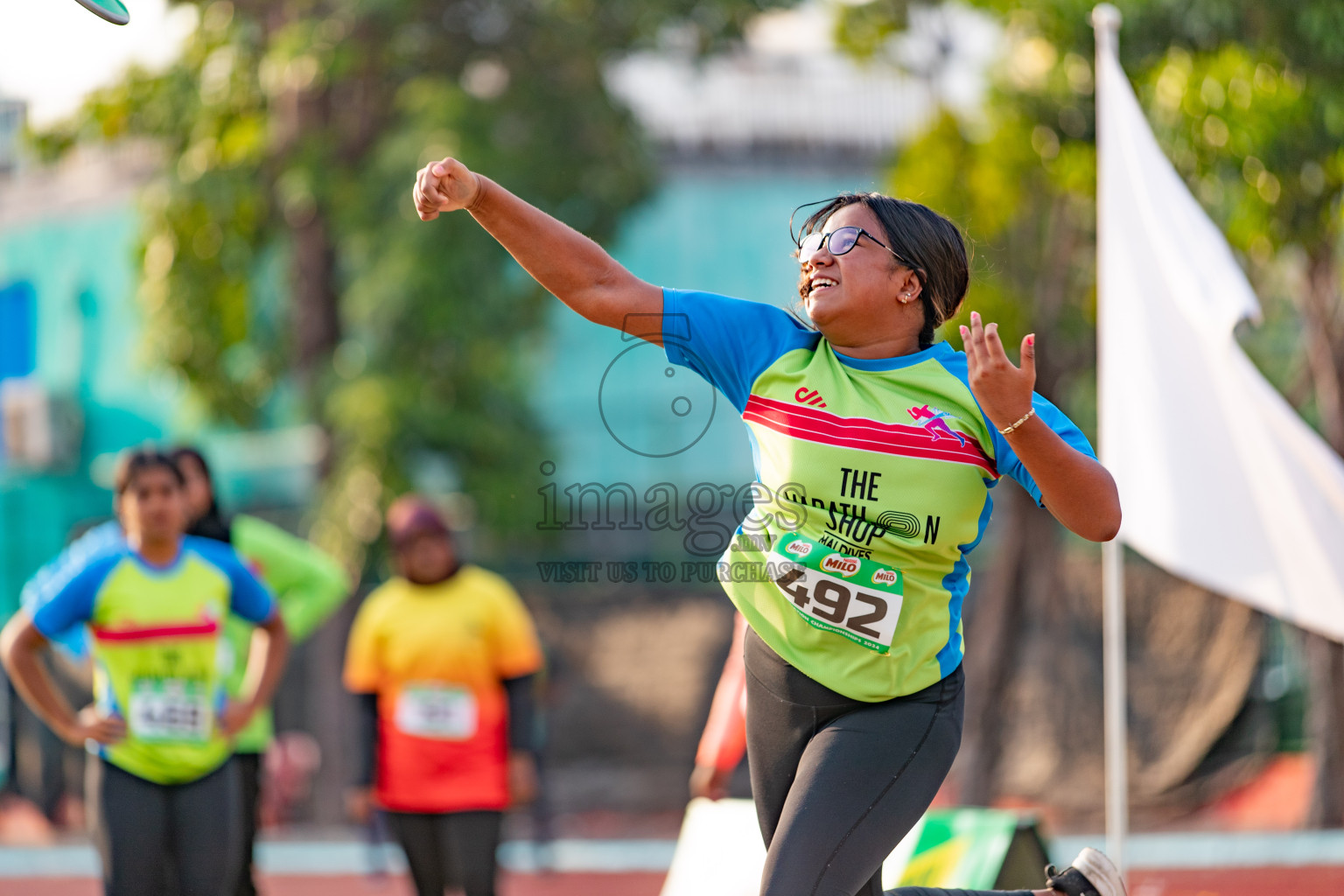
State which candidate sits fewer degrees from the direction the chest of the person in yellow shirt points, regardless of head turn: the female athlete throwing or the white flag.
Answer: the female athlete throwing

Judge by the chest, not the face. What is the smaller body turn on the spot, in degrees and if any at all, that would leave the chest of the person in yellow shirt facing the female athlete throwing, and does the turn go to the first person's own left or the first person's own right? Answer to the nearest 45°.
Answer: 0° — they already face them

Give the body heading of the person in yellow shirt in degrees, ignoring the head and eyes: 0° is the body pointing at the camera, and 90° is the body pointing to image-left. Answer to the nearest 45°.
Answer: approximately 0°

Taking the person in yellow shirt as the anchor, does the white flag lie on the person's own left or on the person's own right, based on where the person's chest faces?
on the person's own left
